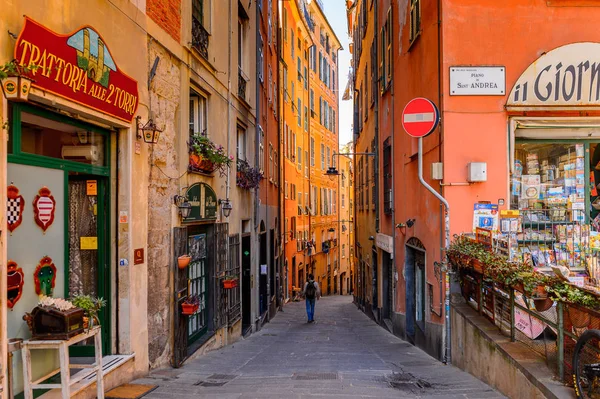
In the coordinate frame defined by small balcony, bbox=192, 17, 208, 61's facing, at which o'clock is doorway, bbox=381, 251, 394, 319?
The doorway is roughly at 9 o'clock from the small balcony.

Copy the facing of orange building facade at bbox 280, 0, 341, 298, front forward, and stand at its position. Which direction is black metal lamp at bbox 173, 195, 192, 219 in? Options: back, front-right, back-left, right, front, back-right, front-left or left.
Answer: front-right

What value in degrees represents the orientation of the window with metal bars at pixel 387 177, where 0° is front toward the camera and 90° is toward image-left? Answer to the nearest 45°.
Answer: approximately 45°

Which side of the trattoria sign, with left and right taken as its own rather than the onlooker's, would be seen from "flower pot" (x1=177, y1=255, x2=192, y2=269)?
left

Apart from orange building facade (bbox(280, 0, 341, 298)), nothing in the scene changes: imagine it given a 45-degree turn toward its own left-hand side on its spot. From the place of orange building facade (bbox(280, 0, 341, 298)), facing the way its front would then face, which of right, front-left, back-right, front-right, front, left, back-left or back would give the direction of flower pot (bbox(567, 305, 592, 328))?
right

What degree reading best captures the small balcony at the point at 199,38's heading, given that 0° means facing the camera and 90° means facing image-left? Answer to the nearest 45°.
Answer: approximately 315°

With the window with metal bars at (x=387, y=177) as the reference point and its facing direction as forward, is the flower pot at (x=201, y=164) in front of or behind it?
in front

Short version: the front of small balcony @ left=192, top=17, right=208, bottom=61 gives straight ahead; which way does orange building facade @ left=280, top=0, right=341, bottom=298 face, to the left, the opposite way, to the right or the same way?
the same way

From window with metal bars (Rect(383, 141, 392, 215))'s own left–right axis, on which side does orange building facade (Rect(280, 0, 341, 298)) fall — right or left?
on its right

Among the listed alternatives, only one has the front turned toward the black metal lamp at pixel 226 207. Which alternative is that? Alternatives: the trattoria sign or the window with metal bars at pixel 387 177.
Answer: the window with metal bars

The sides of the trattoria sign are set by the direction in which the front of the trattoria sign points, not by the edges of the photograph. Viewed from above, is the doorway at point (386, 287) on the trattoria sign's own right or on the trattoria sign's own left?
on the trattoria sign's own left

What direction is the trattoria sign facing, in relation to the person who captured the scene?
facing the viewer and to the right of the viewer

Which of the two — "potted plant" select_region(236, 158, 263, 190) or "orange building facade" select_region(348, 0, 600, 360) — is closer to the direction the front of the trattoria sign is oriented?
the orange building facade

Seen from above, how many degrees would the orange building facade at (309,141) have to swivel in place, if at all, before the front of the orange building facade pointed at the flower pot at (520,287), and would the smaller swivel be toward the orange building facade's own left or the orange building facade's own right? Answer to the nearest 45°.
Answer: approximately 45° to the orange building facade's own right

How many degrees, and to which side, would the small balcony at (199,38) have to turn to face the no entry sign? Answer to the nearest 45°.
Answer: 0° — it already faces it

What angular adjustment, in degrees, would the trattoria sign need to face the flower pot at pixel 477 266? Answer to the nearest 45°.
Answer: approximately 45° to its left

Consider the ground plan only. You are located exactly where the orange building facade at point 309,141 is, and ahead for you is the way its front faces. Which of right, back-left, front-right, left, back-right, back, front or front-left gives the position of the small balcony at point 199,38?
front-right
